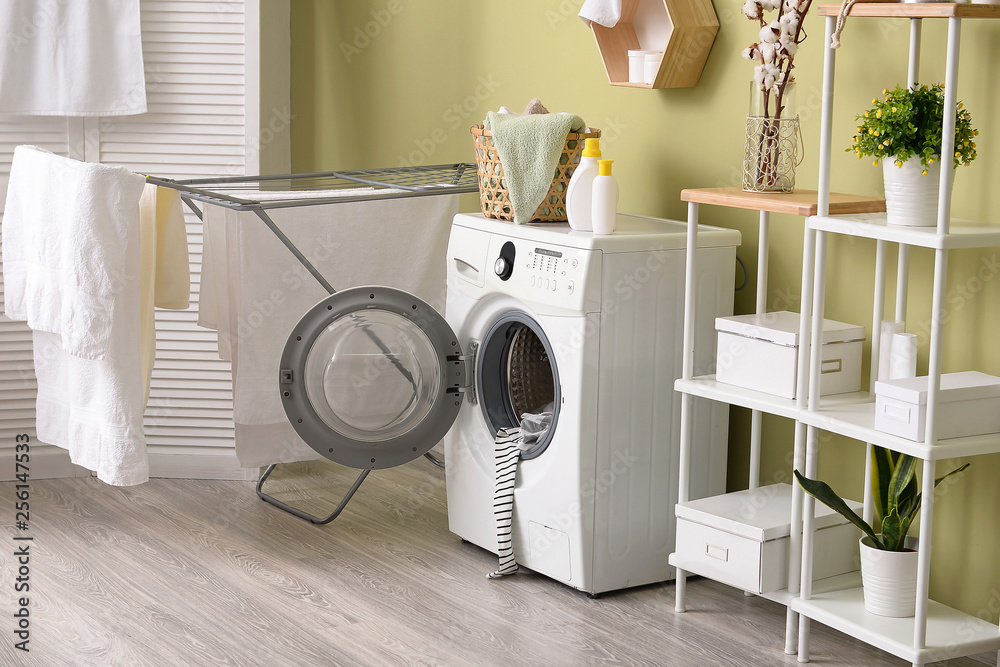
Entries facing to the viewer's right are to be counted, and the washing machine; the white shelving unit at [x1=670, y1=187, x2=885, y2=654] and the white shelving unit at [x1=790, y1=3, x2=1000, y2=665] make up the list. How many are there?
0

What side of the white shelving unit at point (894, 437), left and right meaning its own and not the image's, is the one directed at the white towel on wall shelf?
right

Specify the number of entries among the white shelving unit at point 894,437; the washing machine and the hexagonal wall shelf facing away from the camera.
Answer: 0

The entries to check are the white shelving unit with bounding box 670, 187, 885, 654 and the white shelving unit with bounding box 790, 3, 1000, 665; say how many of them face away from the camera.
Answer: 0

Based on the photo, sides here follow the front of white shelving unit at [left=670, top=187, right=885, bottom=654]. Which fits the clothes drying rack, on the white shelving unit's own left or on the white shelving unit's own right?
on the white shelving unit's own right

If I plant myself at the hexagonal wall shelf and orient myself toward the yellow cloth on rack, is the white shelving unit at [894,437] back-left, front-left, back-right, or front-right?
back-left

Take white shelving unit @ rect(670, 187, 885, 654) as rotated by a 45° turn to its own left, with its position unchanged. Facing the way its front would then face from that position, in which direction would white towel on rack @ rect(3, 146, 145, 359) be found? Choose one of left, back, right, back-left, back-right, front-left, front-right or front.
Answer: right

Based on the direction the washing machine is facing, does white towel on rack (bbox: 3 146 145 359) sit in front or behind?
in front

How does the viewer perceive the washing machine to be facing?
facing the viewer and to the left of the viewer
